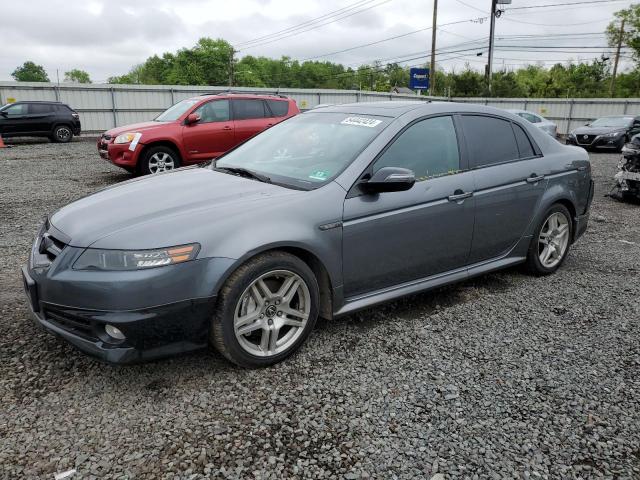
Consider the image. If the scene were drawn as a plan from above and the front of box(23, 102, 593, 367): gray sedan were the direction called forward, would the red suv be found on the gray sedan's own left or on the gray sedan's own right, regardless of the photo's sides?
on the gray sedan's own right

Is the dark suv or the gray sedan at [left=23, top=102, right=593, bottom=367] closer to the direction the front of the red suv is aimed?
the gray sedan

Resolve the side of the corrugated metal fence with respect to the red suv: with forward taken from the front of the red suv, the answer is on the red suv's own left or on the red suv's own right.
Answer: on the red suv's own right

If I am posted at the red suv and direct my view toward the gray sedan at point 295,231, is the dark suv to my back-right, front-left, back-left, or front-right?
back-right

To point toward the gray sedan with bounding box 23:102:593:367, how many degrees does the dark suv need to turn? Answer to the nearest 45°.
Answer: approximately 90° to its left

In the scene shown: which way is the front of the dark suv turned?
to the viewer's left

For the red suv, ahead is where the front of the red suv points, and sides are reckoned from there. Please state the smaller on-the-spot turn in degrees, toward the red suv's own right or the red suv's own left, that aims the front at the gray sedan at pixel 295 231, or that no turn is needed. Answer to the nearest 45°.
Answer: approximately 45° to the red suv's own left

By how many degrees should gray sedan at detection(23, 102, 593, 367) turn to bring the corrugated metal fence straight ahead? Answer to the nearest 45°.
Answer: approximately 135° to its right

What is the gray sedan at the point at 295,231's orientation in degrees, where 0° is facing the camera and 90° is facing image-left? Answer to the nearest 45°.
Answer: approximately 45°
